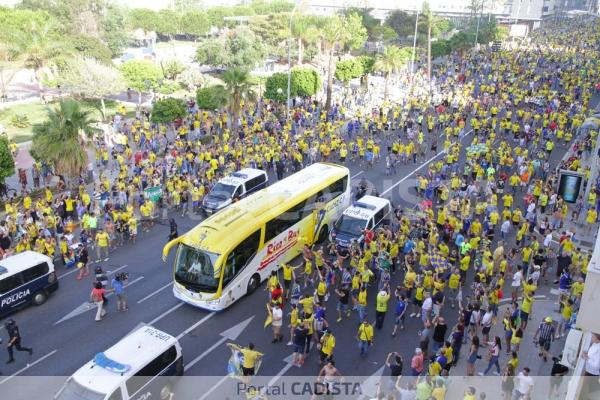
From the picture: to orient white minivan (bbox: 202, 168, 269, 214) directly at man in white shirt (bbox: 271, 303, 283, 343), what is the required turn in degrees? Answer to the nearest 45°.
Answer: approximately 45° to its left

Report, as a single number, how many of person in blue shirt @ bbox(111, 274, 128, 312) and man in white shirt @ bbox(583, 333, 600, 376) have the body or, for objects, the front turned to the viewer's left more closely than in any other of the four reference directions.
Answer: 1

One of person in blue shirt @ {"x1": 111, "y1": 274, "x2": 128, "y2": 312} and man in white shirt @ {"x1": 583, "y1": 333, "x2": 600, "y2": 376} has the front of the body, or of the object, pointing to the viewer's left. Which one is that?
the man in white shirt

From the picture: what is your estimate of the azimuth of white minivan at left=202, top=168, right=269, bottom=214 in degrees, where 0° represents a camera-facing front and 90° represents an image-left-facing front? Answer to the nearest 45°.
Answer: approximately 45°

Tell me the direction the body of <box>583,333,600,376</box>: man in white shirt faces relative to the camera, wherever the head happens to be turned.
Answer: to the viewer's left
